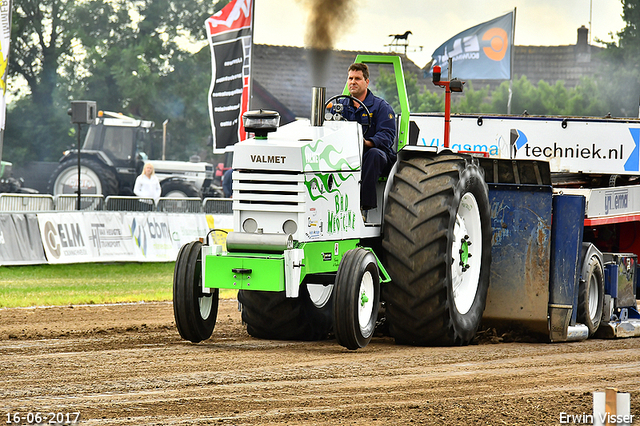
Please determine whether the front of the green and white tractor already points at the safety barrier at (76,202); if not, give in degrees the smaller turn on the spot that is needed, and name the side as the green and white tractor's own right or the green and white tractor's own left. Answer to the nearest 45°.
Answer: approximately 90° to the green and white tractor's own right

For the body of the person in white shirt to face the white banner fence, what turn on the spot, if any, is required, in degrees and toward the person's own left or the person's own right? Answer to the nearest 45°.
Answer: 0° — they already face it

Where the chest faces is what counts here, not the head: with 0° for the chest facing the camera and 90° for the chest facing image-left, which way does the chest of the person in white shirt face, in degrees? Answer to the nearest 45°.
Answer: approximately 0°

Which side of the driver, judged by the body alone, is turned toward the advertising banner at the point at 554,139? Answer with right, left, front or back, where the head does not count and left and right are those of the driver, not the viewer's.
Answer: back

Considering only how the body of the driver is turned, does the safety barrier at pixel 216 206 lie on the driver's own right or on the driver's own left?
on the driver's own right

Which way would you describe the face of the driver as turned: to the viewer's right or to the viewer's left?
to the viewer's left

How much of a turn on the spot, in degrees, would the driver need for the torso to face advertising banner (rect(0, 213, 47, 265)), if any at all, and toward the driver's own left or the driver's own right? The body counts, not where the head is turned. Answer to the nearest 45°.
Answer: approximately 90° to the driver's own right

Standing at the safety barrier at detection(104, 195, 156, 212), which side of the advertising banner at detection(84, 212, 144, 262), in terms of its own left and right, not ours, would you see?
back

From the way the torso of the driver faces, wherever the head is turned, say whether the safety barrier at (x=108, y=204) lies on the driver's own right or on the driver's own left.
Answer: on the driver's own right

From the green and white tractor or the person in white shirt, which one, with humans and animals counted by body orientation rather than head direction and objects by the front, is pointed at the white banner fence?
the person in white shirt

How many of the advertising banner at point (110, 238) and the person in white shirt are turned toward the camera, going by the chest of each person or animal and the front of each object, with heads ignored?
2

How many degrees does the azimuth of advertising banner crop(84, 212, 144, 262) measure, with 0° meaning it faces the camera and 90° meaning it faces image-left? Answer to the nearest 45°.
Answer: approximately 0°

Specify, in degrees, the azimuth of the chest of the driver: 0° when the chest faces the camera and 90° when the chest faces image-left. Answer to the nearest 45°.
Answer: approximately 45°

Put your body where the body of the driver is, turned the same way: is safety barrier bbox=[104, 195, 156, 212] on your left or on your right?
on your right
